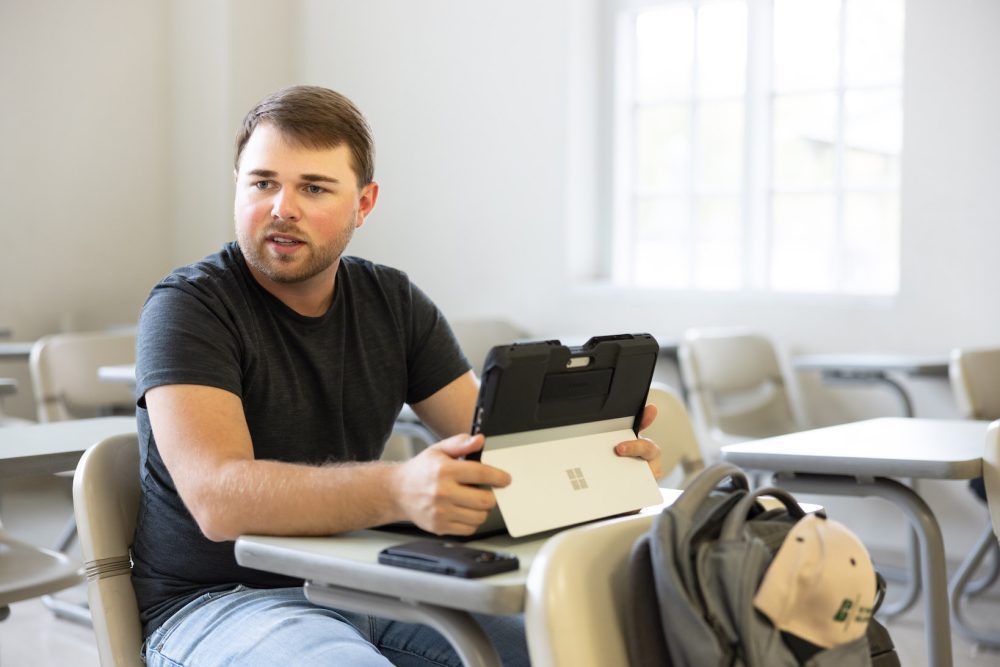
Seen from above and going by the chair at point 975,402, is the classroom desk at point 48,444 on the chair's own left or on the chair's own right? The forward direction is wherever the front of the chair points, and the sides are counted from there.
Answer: on the chair's own right

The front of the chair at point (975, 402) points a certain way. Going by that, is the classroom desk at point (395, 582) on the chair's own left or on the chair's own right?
on the chair's own right

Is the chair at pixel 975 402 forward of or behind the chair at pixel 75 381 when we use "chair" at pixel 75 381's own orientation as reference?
forward

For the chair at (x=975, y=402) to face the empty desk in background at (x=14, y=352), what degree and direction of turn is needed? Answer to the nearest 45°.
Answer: approximately 135° to its right

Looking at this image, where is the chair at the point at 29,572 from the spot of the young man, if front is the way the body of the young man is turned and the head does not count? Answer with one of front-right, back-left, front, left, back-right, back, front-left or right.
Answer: back

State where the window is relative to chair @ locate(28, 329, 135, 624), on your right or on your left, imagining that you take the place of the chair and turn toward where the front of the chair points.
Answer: on your left

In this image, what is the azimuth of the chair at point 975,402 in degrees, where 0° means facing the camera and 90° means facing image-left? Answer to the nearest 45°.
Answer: approximately 315°

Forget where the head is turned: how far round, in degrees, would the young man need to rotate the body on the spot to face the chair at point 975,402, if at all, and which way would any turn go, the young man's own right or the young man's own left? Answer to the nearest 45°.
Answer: approximately 90° to the young man's own left

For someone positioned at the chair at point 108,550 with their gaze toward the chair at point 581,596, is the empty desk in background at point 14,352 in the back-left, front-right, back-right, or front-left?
back-left
